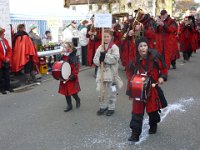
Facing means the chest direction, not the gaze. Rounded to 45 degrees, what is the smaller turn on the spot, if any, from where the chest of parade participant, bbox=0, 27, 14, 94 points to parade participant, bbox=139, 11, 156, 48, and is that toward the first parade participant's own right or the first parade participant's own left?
approximately 45° to the first parade participant's own left

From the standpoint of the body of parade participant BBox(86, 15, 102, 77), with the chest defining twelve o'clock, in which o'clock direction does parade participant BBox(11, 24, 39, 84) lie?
parade participant BBox(11, 24, 39, 84) is roughly at 1 o'clock from parade participant BBox(86, 15, 102, 77).

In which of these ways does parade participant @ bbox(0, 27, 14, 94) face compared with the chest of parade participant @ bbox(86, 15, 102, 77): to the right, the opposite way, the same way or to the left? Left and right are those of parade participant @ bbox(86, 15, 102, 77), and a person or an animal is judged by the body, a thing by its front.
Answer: to the left

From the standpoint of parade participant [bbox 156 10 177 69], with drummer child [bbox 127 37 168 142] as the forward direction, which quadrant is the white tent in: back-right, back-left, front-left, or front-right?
back-right

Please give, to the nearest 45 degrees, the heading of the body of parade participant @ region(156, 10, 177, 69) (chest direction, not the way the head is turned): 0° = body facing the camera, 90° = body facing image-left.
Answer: approximately 45°

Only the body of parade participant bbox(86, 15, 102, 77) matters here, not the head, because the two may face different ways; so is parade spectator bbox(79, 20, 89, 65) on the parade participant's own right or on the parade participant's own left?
on the parade participant's own right

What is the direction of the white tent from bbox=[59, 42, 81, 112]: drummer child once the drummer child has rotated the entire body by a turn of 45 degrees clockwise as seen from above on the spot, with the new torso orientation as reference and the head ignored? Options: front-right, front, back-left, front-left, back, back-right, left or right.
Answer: right
